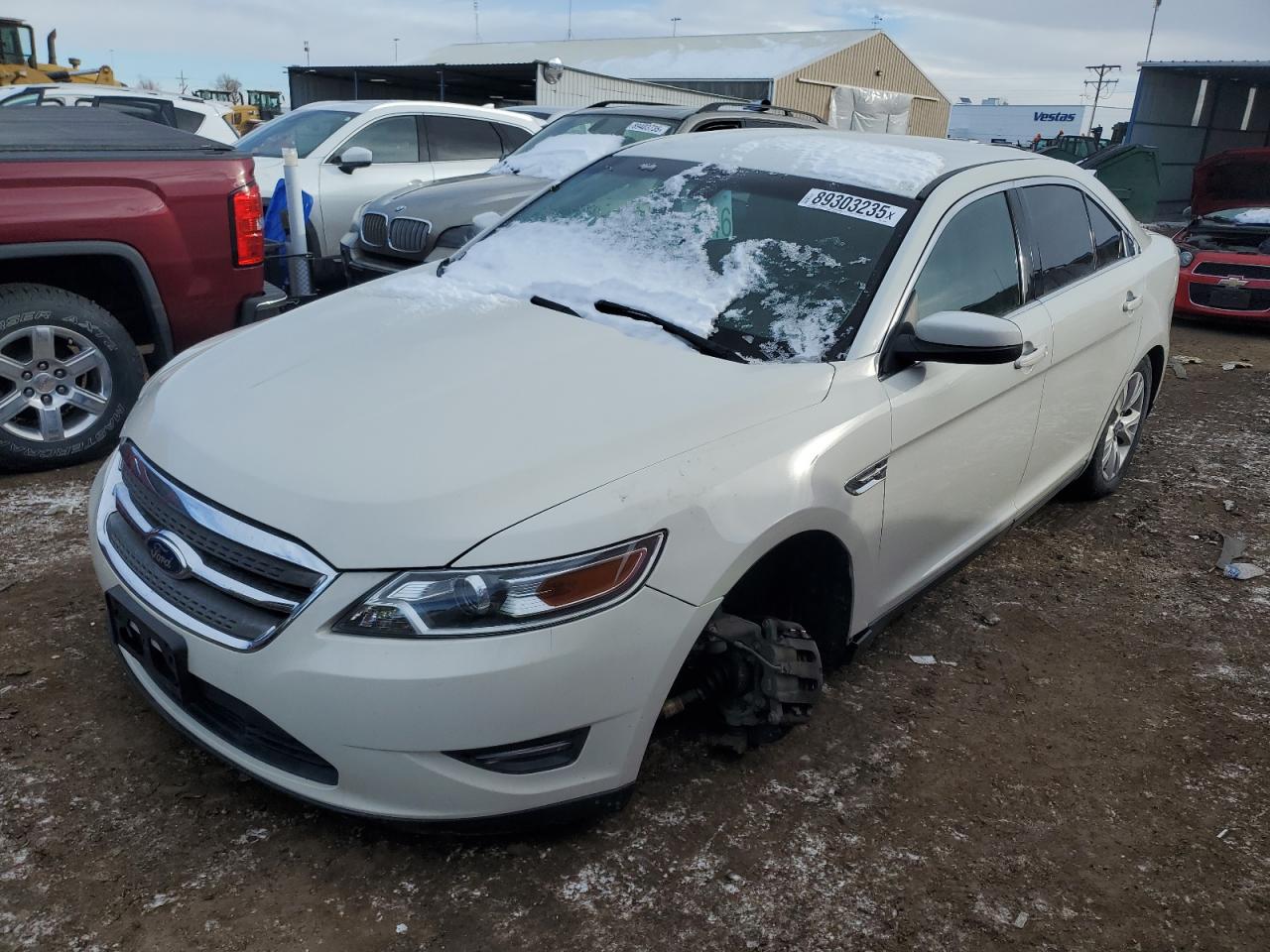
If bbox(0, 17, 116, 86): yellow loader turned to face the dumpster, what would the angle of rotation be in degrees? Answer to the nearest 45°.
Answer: approximately 45° to its right

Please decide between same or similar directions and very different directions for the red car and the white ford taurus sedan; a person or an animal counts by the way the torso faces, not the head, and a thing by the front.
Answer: same or similar directions

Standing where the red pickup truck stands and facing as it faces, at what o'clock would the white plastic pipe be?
The white plastic pipe is roughly at 4 o'clock from the red pickup truck.

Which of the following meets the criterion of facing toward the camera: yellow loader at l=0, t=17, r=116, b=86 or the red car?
the red car

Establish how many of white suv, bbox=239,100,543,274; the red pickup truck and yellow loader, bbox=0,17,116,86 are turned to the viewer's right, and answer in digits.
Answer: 1

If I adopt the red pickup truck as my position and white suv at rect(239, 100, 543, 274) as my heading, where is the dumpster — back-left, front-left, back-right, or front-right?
front-right

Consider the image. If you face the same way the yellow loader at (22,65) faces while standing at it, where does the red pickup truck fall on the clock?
The red pickup truck is roughly at 3 o'clock from the yellow loader.

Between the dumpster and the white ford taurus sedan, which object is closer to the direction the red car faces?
the white ford taurus sedan

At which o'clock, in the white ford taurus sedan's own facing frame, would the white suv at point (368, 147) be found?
The white suv is roughly at 4 o'clock from the white ford taurus sedan.

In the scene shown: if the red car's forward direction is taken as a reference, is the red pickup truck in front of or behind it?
in front

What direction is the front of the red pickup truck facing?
to the viewer's left

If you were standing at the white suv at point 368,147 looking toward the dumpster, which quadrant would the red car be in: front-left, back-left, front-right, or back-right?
front-right

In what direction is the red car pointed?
toward the camera

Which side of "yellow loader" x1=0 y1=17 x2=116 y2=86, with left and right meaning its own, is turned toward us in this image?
right
